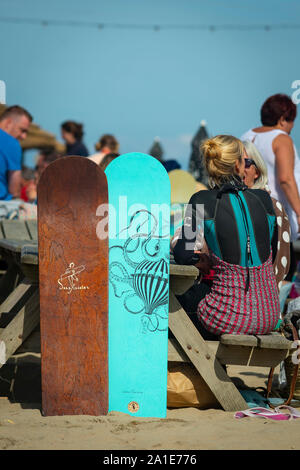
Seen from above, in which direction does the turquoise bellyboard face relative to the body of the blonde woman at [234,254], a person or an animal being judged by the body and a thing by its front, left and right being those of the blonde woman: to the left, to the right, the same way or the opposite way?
the opposite way

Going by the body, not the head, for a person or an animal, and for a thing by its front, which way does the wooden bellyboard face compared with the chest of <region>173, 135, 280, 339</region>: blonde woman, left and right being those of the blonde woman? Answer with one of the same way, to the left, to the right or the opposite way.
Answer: the opposite way

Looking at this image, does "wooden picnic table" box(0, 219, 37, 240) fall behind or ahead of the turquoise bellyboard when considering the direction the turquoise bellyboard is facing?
behind

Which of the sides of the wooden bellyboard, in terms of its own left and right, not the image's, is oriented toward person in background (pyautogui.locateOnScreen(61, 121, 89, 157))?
back

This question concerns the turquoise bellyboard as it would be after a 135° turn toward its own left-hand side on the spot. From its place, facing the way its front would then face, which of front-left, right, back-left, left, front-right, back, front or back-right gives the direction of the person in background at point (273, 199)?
front

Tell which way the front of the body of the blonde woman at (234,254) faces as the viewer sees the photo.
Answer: away from the camera

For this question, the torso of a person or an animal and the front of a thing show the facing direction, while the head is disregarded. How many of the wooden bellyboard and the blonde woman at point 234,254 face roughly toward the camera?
1

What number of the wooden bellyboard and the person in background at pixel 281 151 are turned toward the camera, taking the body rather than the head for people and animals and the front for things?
1

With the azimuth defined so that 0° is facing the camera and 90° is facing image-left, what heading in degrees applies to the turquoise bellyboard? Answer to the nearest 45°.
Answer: approximately 0°

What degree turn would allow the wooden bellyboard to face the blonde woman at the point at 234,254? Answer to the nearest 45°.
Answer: approximately 90° to its left
